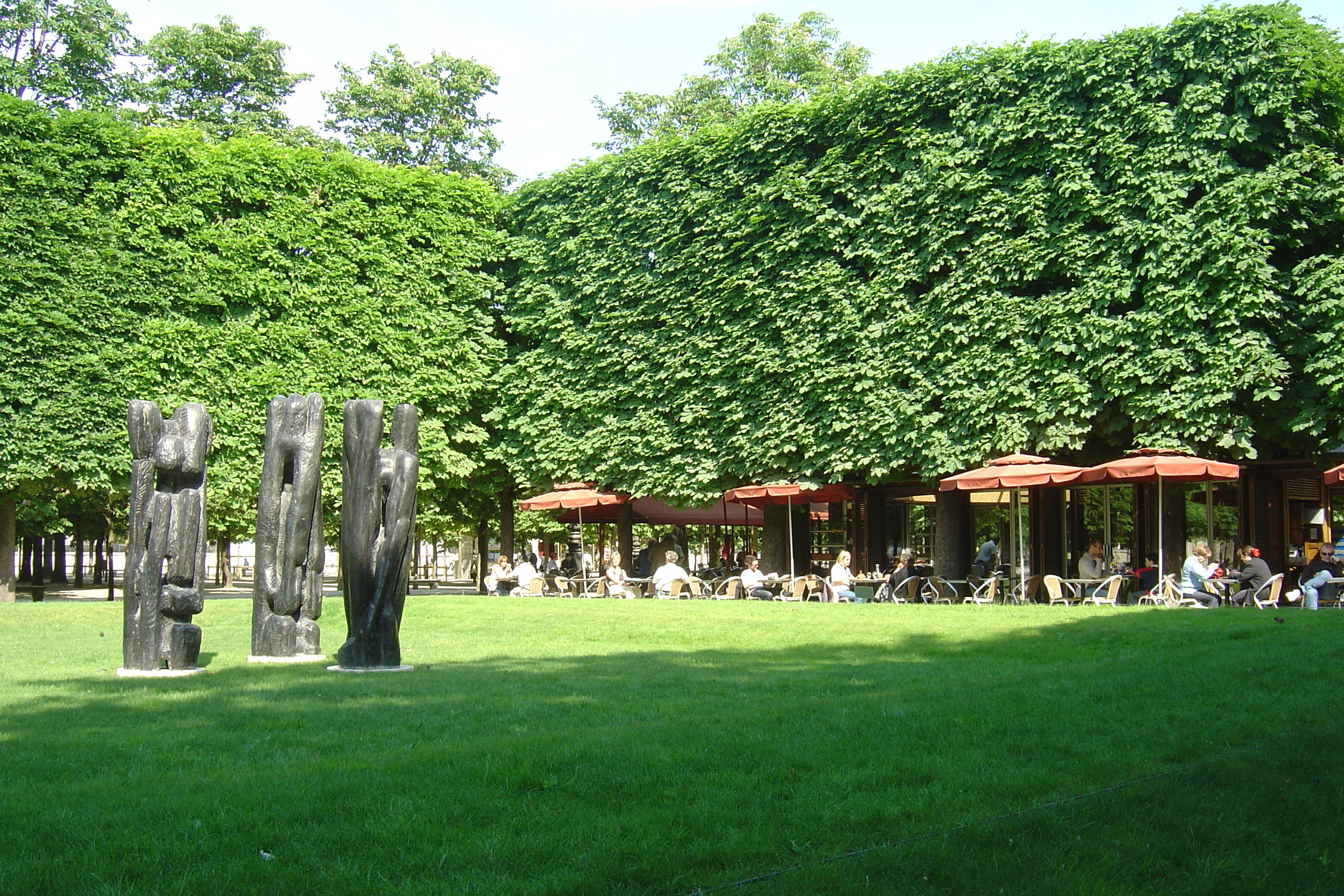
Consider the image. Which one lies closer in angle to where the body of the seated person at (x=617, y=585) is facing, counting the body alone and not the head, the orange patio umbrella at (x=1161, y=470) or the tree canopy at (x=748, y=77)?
the orange patio umbrella

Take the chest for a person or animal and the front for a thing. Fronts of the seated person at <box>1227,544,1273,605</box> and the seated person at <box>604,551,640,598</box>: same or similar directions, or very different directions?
very different directions

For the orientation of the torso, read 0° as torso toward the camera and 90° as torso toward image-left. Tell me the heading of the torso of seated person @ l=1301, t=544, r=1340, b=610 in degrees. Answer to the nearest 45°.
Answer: approximately 45°

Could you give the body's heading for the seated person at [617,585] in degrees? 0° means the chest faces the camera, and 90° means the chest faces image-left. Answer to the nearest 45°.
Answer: approximately 315°

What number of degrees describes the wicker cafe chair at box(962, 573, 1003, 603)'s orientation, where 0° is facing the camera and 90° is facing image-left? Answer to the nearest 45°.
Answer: approximately 90°

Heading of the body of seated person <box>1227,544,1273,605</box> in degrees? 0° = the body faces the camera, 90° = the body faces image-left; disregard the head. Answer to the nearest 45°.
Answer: approximately 90°

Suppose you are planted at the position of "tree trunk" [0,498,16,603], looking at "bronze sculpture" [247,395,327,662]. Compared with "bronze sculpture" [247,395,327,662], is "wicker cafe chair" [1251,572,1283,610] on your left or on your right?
left
